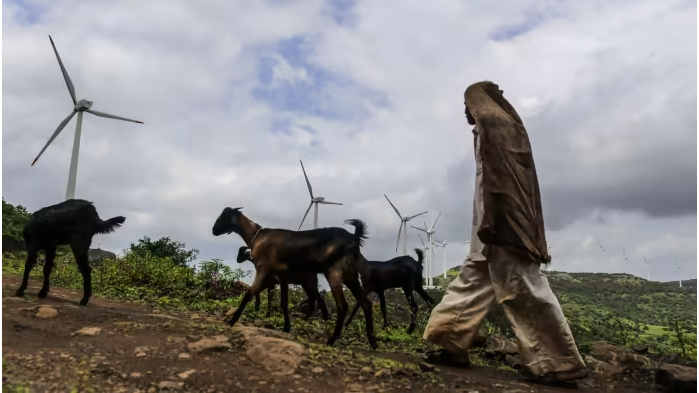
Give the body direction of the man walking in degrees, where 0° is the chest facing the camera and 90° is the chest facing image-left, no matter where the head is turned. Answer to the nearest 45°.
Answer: approximately 90°

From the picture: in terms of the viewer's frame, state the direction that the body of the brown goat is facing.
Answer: to the viewer's left

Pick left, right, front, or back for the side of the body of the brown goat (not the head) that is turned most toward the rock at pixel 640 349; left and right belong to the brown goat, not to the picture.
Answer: back

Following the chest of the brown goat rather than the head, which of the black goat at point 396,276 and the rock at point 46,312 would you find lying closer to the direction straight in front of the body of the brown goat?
the rock

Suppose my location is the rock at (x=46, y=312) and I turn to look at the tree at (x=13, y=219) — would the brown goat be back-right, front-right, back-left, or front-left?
back-right
